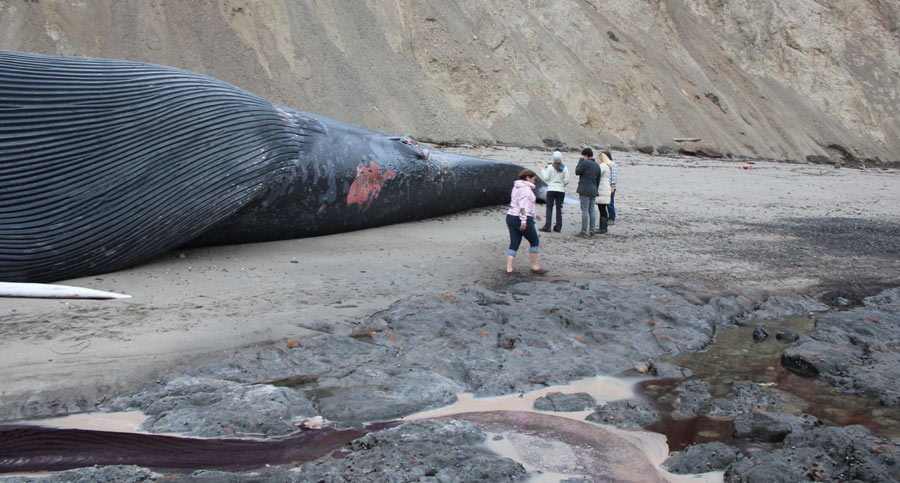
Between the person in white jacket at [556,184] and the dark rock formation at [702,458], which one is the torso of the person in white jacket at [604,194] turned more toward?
the person in white jacket

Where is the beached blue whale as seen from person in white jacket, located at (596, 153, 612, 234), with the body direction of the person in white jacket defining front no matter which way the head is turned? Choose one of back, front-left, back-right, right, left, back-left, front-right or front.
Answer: front-left

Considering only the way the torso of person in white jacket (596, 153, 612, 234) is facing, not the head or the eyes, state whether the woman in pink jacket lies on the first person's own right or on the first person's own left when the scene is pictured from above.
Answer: on the first person's own left

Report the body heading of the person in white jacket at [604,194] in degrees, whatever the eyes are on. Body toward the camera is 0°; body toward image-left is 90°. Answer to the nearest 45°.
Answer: approximately 90°

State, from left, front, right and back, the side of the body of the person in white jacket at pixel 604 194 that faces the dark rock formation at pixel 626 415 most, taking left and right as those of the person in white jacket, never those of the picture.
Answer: left

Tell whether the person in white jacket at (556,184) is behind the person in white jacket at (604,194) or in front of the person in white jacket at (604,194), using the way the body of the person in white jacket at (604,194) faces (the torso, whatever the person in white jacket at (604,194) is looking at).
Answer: in front

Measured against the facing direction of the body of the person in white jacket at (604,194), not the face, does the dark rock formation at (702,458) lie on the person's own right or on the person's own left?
on the person's own left
